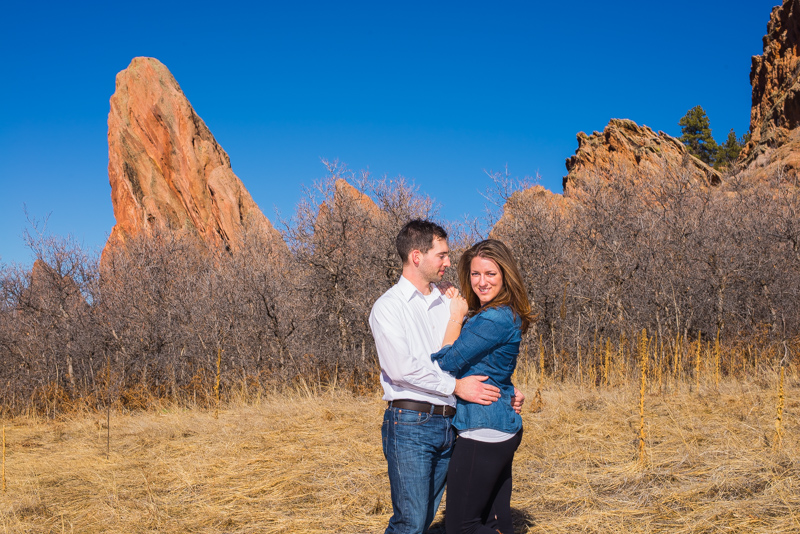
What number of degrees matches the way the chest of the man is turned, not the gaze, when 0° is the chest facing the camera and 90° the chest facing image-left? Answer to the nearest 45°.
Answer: approximately 315°

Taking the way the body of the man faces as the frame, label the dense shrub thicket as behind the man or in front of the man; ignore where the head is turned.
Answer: behind

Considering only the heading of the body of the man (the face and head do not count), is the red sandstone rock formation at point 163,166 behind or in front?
behind

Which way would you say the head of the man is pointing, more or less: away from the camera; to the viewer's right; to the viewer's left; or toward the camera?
to the viewer's right
